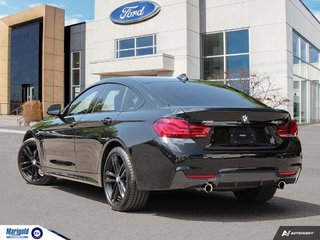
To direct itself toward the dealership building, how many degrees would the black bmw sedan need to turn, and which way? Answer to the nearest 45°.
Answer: approximately 45° to its right

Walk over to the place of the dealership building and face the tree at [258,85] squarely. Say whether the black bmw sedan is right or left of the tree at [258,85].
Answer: right

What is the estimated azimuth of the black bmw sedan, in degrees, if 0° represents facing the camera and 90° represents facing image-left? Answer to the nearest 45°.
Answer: approximately 135°

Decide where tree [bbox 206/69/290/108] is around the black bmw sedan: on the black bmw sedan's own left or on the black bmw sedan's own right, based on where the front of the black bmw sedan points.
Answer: on the black bmw sedan's own right
